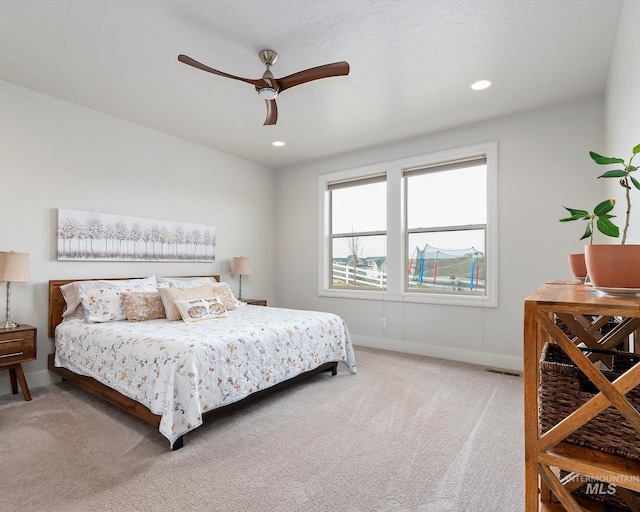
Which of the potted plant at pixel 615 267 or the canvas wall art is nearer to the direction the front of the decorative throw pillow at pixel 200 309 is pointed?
the potted plant

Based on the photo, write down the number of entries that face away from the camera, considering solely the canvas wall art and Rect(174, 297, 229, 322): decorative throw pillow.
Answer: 0

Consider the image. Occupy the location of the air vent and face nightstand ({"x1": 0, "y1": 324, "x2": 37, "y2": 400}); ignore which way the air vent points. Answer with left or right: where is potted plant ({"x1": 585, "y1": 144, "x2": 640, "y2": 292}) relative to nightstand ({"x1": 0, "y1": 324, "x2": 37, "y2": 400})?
left

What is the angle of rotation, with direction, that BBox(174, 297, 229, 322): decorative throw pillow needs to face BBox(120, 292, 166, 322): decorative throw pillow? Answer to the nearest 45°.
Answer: approximately 135° to its right

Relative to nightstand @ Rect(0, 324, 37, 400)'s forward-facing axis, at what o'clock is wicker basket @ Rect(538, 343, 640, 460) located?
The wicker basket is roughly at 1 o'clock from the nightstand.

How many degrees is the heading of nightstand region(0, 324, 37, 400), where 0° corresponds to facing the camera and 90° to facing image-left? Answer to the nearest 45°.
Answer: approximately 315°

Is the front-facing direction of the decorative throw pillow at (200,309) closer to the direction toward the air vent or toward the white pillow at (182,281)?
the air vent

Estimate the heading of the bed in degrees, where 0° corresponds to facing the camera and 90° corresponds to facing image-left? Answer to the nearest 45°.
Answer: approximately 315°

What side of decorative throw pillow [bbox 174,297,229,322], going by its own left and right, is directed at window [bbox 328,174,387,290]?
left

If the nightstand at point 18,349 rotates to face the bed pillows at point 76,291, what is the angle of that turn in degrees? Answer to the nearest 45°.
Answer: approximately 90° to its left

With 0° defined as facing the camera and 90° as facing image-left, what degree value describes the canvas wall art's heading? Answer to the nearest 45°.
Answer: approximately 315°

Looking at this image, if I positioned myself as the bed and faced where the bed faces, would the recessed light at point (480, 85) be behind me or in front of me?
in front

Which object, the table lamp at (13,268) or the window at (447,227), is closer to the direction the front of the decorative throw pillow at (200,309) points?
the window

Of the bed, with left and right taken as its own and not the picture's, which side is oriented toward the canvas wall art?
back
